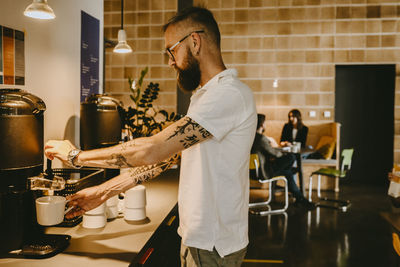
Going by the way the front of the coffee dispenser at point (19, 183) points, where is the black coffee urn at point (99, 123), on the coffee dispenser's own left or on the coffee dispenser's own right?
on the coffee dispenser's own left

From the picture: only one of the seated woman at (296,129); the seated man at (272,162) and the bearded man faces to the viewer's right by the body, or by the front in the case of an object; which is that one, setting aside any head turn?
the seated man at (272,162)

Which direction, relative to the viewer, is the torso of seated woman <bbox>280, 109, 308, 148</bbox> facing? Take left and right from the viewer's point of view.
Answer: facing the viewer and to the left of the viewer

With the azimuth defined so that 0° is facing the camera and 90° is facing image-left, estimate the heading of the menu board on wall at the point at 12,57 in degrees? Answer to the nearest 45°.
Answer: approximately 315°

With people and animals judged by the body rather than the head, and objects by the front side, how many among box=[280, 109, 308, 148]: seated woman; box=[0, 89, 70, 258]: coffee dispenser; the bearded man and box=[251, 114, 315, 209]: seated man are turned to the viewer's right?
2

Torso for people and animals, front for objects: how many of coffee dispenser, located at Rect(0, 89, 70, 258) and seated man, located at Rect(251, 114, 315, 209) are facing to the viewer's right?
2

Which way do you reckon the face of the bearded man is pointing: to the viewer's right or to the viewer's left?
to the viewer's left

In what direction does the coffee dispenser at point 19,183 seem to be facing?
to the viewer's right

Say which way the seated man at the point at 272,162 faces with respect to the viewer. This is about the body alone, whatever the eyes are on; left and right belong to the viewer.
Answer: facing to the right of the viewer

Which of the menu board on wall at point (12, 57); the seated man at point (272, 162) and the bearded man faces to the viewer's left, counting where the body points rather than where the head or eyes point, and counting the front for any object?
the bearded man

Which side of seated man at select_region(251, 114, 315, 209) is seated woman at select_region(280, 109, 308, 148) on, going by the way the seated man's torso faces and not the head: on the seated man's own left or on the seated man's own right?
on the seated man's own left

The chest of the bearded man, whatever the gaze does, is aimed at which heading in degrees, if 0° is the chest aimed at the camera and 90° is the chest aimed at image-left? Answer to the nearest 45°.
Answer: approximately 90°
